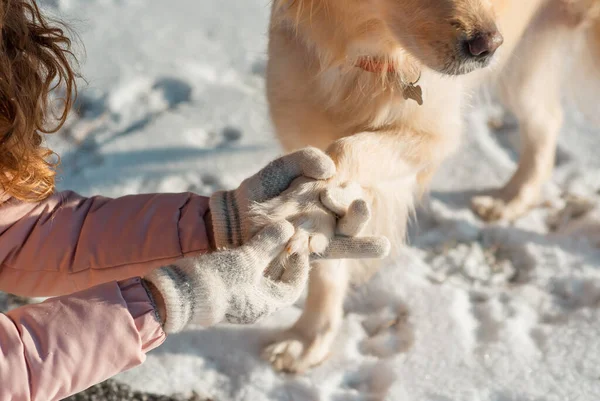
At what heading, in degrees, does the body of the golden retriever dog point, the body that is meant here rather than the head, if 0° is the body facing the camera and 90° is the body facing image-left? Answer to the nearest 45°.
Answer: approximately 45°
